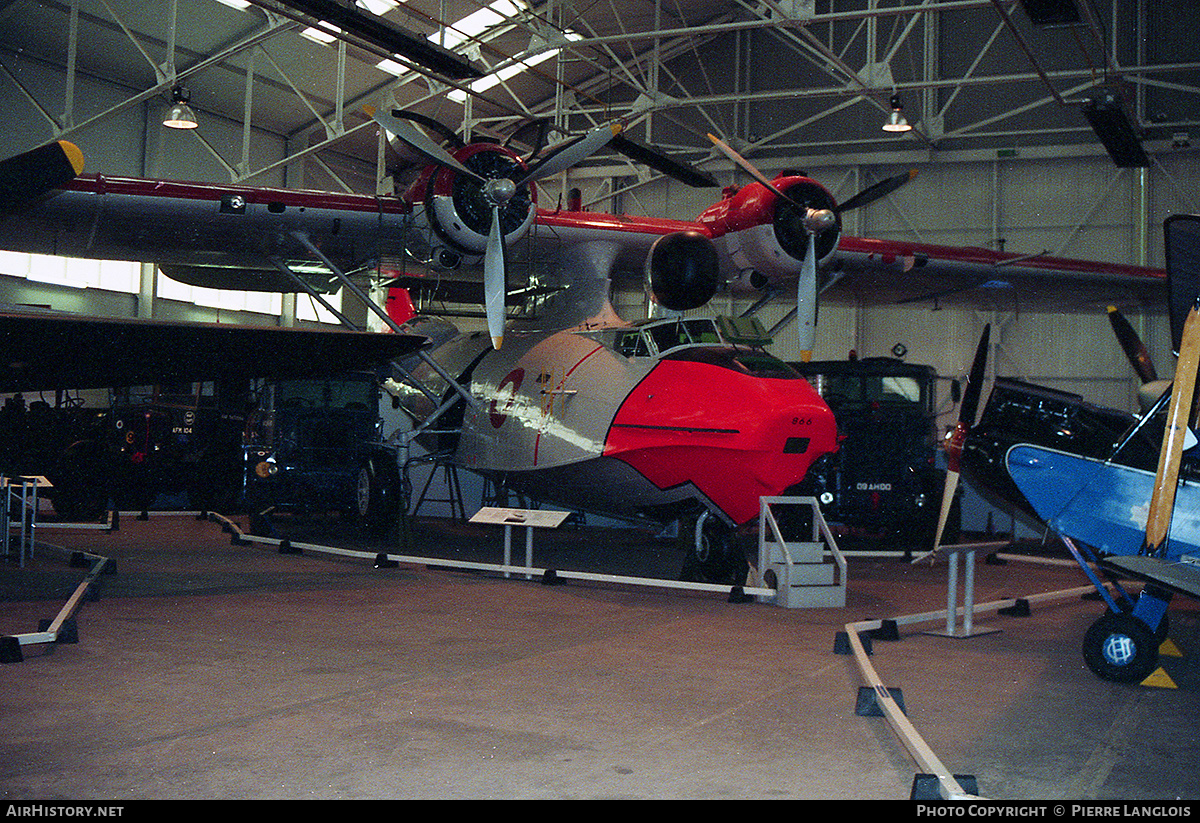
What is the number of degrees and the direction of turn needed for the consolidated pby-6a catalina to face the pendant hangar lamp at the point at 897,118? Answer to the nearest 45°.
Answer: approximately 90° to its left

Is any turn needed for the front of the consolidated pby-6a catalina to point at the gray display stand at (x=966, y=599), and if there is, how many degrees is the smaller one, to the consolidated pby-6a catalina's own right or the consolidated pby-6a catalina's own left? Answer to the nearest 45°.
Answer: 0° — it already faces it

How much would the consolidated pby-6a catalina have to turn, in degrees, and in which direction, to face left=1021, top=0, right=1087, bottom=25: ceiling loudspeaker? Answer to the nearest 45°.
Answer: approximately 45° to its left

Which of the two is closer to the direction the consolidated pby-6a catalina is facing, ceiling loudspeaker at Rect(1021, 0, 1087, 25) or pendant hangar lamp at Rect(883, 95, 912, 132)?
the ceiling loudspeaker

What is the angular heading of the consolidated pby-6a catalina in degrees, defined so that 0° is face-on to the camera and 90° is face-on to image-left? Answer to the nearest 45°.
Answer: approximately 315°
